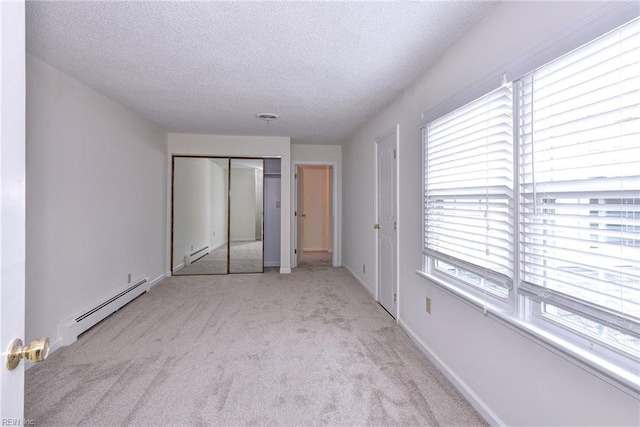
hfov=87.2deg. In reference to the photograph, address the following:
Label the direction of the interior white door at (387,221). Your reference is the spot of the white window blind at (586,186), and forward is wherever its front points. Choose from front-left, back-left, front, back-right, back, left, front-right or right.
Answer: right

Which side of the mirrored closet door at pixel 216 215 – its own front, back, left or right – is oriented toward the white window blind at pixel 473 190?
front

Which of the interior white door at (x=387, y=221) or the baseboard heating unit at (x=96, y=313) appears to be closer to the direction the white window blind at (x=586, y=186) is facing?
the baseboard heating unit

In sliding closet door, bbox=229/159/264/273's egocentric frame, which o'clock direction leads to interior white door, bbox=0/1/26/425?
The interior white door is roughly at 12 o'clock from the sliding closet door.

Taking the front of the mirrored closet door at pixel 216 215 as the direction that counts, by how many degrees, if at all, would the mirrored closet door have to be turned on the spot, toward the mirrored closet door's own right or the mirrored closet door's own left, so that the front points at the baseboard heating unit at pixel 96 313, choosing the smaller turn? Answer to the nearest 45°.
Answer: approximately 45° to the mirrored closet door's own right

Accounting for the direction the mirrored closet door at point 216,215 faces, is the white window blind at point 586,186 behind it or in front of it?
in front

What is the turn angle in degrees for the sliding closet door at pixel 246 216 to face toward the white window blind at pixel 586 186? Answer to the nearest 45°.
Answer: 0° — it already faces it

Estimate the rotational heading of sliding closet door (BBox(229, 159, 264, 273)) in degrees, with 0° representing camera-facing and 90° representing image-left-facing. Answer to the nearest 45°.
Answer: approximately 0°

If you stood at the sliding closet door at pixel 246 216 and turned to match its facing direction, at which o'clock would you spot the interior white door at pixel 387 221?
The interior white door is roughly at 11 o'clock from the sliding closet door.

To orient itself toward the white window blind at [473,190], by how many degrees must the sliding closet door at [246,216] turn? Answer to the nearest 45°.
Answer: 0° — it already faces it

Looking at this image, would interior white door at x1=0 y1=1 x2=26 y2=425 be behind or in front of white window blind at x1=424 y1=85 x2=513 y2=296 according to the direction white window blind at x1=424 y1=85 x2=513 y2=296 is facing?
in front

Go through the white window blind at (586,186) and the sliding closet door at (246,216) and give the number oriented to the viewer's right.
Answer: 0

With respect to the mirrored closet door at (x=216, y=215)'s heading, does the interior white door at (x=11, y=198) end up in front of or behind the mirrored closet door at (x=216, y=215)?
in front
